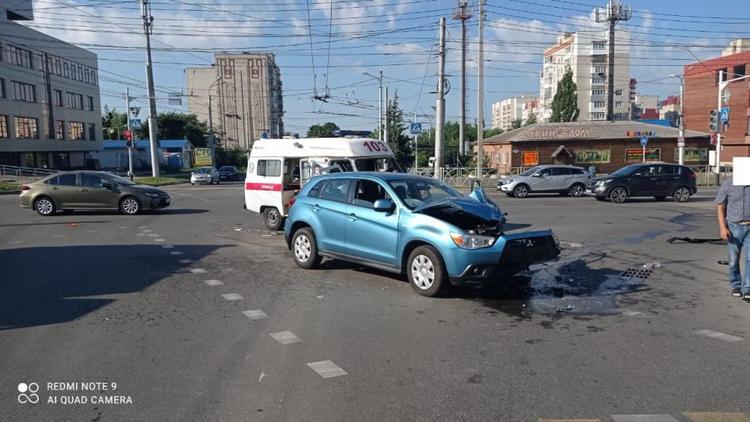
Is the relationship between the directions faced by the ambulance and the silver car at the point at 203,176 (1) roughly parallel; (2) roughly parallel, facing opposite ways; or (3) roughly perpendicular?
roughly perpendicular

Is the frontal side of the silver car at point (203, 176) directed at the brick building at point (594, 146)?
no

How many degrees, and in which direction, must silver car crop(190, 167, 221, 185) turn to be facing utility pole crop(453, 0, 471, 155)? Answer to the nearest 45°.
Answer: approximately 90° to its left

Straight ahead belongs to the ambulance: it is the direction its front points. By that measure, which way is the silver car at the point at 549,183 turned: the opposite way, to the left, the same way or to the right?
the opposite way

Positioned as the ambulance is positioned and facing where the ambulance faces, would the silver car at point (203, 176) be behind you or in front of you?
behind

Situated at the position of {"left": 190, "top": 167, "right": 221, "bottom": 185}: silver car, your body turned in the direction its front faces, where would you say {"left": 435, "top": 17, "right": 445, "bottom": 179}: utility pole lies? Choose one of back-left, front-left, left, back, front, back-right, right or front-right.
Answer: left

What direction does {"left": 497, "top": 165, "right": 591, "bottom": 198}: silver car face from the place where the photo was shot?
facing to the left of the viewer

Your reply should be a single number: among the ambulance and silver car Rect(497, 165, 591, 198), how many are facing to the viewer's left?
1

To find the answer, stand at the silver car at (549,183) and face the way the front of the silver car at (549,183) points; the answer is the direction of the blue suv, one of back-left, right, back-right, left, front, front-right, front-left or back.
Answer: left

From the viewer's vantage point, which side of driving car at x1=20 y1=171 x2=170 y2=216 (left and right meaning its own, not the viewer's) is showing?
right

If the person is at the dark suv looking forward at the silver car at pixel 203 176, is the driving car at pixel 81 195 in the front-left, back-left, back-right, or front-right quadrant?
front-left

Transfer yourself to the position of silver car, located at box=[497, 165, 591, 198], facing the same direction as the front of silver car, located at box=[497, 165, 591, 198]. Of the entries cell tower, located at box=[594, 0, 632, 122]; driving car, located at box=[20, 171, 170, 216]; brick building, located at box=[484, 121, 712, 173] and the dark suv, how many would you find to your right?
2

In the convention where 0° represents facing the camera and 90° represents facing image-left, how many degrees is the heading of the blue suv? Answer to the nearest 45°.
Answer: approximately 315°

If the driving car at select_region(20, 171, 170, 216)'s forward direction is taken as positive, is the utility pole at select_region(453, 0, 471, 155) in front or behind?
in front

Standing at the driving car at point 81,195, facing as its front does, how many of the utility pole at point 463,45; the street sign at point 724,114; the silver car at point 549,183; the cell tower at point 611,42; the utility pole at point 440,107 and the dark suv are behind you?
0

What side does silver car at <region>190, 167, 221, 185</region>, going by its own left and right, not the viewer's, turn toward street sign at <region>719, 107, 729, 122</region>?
left
